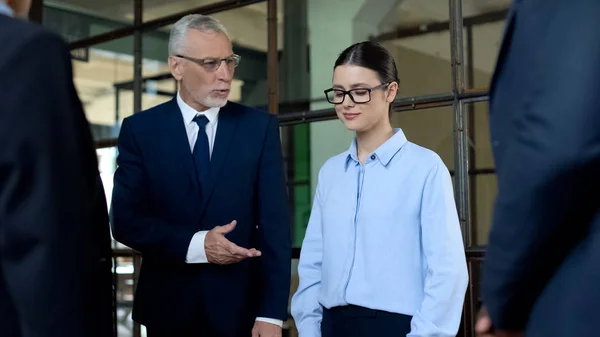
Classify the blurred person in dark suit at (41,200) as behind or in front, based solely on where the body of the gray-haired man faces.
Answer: in front

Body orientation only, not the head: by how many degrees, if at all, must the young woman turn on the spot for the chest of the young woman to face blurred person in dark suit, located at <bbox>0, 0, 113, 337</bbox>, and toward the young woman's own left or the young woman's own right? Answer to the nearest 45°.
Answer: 0° — they already face them

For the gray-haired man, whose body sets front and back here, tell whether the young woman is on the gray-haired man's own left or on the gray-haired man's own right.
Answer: on the gray-haired man's own left

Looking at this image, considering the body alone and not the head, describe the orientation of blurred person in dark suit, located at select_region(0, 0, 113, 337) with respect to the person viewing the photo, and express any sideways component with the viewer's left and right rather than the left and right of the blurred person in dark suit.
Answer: facing away from the viewer and to the right of the viewer

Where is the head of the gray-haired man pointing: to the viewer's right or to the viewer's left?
to the viewer's right

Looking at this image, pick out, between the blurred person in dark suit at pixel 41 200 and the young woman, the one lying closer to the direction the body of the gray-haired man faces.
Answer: the blurred person in dark suit

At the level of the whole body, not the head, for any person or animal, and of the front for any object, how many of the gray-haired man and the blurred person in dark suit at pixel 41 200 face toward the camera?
1

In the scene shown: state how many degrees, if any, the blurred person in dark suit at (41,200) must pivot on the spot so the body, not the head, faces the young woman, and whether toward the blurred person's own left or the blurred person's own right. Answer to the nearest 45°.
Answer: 0° — they already face them
